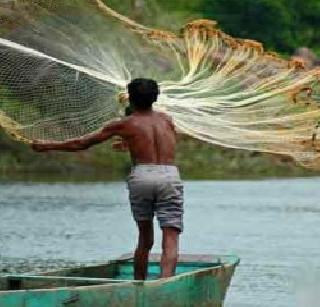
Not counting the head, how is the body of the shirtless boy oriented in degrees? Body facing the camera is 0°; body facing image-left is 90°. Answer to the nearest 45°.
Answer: approximately 180°

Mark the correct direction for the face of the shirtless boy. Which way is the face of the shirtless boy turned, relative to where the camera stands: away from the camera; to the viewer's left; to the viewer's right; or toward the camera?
away from the camera

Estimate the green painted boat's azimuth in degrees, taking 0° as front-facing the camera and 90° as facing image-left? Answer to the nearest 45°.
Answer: approximately 270°
